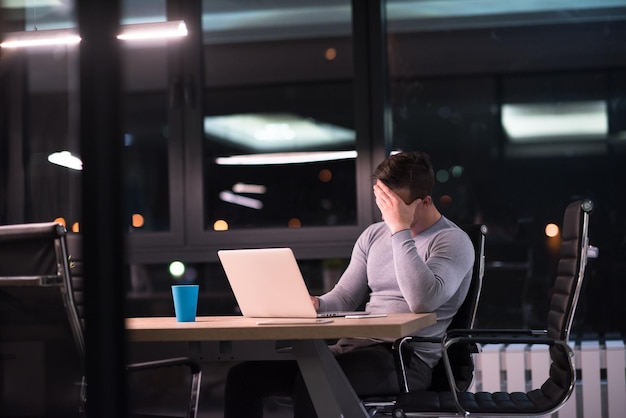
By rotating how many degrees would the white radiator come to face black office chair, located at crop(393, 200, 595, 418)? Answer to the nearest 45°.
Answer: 0° — it already faces it

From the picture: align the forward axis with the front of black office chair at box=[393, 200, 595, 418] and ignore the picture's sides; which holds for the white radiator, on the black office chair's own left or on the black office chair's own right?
on the black office chair's own right

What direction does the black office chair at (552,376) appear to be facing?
to the viewer's left

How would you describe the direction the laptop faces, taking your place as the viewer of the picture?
facing away from the viewer and to the right of the viewer

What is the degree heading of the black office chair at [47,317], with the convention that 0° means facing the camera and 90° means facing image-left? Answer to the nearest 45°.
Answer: approximately 225°

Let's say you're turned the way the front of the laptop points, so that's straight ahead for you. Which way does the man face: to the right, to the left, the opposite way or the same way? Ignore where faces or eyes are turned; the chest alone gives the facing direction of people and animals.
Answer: the opposite way

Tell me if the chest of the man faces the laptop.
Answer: yes

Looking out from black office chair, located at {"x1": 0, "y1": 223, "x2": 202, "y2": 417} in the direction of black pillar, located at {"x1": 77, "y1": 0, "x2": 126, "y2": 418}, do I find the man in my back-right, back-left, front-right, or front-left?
back-left

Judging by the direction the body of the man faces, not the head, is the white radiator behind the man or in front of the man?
behind

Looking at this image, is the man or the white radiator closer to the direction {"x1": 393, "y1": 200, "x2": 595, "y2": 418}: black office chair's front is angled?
the man

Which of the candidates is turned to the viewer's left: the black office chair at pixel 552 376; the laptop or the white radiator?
the black office chair
